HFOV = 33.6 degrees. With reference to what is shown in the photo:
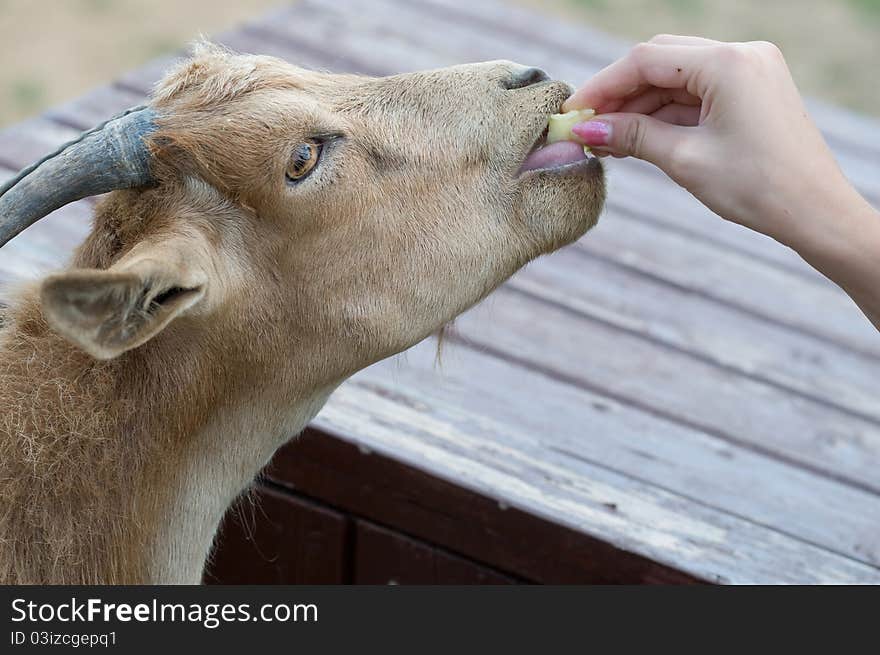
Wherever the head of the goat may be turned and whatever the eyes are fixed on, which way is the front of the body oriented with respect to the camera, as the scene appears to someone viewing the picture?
to the viewer's right

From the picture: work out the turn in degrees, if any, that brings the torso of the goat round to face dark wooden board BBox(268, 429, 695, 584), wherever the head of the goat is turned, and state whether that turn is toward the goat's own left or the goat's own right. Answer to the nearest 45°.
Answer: approximately 45° to the goat's own left

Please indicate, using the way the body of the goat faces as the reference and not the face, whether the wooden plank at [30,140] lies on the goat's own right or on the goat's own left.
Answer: on the goat's own left

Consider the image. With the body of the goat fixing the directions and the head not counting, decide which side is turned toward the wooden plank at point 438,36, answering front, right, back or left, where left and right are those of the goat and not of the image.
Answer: left

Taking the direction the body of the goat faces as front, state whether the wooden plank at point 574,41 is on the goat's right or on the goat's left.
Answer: on the goat's left
